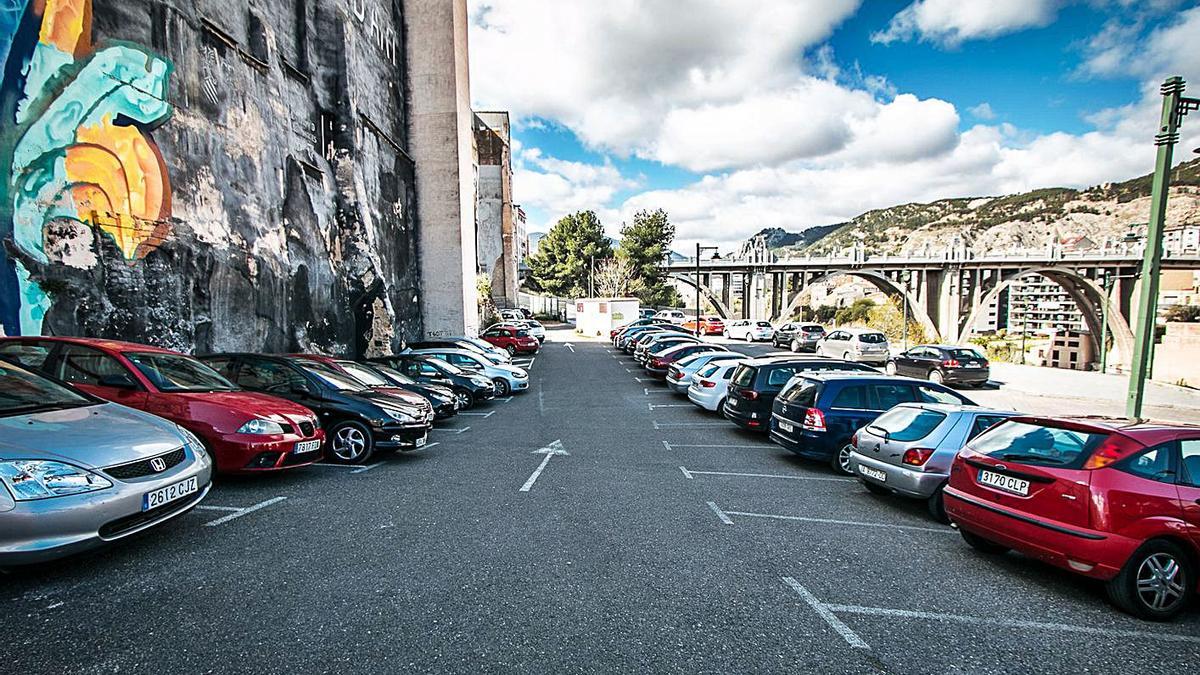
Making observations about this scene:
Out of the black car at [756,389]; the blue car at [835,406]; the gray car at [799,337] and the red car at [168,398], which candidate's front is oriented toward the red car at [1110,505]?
the red car at [168,398]

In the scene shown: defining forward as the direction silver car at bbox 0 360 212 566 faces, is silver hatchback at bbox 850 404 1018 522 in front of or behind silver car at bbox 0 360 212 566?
in front

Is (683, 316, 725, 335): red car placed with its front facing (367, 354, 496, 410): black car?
no

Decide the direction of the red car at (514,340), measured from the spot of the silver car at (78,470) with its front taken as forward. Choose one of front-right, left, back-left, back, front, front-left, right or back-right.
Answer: left

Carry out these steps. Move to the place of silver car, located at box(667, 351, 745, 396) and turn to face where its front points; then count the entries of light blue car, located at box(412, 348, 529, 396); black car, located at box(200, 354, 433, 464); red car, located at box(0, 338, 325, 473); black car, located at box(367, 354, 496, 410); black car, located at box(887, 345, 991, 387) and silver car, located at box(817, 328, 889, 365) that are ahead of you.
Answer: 2

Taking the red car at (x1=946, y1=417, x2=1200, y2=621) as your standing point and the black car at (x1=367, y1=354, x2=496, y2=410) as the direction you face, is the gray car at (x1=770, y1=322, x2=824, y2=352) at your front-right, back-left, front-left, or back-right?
front-right

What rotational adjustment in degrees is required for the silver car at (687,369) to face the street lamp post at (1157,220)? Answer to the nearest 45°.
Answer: approximately 90° to its right

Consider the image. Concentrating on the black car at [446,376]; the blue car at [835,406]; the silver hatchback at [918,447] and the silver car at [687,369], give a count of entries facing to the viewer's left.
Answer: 0

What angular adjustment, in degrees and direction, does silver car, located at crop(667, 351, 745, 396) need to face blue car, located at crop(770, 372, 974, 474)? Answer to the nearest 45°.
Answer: approximately 135° to its right

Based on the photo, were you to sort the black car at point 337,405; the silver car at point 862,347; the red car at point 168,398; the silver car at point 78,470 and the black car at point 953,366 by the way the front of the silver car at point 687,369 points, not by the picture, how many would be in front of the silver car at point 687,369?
2

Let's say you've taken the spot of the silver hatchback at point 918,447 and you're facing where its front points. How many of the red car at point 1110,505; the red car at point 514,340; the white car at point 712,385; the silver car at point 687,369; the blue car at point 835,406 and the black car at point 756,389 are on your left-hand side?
5

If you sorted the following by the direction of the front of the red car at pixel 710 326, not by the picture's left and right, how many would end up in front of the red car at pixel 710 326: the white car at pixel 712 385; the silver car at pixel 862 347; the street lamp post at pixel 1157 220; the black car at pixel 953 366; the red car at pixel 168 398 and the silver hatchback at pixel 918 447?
0

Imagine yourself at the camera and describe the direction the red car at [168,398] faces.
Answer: facing the viewer and to the right of the viewer

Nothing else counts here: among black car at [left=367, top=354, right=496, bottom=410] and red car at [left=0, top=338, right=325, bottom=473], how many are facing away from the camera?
0

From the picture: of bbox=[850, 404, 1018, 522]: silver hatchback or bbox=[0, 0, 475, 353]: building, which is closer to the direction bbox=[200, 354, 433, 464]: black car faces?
the silver hatchback

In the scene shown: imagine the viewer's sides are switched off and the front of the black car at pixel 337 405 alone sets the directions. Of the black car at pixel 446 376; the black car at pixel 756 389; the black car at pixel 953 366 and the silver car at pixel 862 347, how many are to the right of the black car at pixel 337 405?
0

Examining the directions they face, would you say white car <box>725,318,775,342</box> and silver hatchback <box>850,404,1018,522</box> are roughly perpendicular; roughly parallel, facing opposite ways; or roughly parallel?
roughly perpendicular

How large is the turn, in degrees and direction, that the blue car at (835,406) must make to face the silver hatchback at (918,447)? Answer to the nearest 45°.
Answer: approximately 90° to its right

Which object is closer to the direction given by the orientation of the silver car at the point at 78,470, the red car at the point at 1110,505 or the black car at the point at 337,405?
the red car

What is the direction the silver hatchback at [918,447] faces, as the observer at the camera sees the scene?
facing away from the viewer and to the right of the viewer

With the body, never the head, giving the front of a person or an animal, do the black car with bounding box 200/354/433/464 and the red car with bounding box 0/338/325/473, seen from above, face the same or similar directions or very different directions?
same or similar directions

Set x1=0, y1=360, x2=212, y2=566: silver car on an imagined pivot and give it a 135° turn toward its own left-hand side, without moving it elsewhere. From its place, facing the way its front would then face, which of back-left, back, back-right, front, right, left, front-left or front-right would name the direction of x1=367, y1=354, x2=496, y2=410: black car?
front-right
